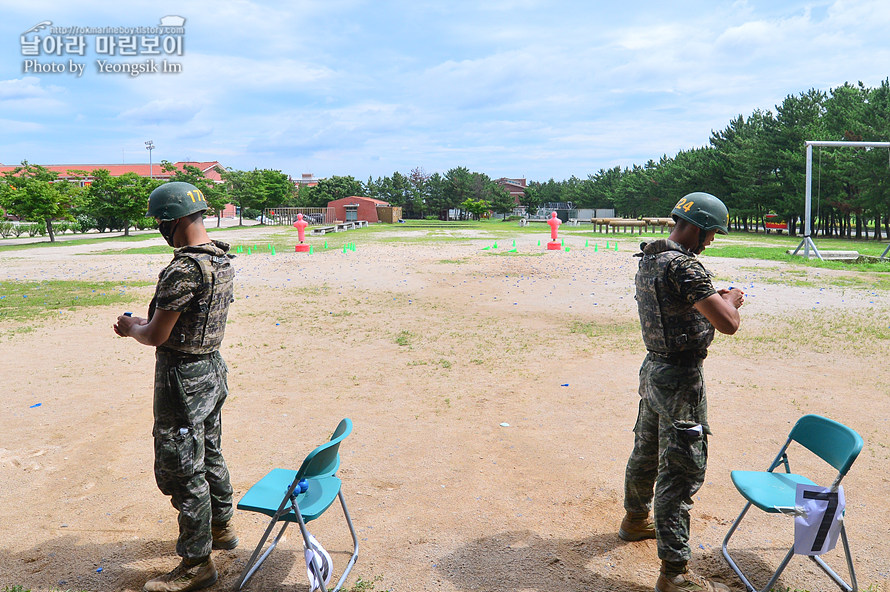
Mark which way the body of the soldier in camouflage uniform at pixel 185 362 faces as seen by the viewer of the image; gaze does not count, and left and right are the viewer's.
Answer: facing away from the viewer and to the left of the viewer

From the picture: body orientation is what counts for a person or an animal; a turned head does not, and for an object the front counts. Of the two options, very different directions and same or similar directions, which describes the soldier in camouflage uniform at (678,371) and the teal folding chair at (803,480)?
very different directions

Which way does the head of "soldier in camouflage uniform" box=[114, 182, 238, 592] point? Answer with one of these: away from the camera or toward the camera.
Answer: away from the camera

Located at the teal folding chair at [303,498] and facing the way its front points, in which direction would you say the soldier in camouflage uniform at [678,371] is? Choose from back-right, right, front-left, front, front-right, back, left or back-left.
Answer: back-right

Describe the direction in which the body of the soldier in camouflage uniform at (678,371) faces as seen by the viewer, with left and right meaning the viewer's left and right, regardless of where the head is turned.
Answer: facing away from the viewer and to the right of the viewer

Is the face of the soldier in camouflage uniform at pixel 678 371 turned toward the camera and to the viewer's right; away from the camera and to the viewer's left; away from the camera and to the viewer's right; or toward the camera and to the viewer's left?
away from the camera and to the viewer's right
